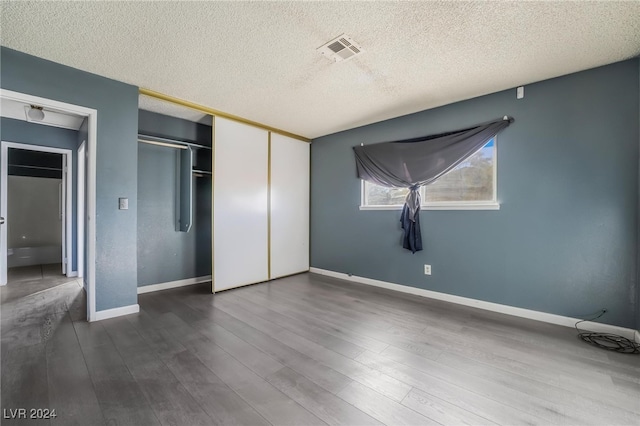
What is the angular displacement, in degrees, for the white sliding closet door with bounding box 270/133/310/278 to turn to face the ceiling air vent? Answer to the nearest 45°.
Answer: approximately 45° to its right

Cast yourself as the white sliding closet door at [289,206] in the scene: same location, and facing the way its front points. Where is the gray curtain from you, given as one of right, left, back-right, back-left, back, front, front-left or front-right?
front

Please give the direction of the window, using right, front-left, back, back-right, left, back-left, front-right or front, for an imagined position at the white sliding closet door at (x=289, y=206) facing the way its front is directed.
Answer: front

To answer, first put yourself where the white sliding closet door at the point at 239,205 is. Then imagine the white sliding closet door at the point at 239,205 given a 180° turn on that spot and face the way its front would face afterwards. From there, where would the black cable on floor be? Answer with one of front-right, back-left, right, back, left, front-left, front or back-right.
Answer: back

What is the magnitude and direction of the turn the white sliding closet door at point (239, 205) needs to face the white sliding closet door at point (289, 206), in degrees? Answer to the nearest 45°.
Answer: approximately 90° to its left

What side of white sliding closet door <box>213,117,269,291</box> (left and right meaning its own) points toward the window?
front

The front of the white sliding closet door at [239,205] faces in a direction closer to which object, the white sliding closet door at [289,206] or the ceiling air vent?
the ceiling air vent

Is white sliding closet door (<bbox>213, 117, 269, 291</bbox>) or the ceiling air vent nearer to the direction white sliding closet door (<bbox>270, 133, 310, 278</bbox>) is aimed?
the ceiling air vent

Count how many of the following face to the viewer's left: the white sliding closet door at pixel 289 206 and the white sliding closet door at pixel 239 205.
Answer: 0

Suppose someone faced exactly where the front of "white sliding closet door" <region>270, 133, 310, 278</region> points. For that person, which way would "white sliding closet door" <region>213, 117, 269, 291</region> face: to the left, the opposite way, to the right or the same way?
the same way

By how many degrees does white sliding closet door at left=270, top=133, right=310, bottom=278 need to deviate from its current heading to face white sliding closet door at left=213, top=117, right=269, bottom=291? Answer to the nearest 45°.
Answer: approximately 90° to its right

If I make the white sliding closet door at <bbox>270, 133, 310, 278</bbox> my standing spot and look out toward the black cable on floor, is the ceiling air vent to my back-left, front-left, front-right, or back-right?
front-right

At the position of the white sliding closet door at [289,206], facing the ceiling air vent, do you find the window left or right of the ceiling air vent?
left

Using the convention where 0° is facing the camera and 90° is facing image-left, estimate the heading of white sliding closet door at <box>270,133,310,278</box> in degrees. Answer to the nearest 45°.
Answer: approximately 315°

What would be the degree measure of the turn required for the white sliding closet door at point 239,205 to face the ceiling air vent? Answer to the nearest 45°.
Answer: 0° — it already faces it

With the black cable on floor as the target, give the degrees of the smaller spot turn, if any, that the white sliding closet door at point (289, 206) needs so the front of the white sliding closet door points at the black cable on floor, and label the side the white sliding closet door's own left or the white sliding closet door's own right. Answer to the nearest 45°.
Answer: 0° — it already faces it
